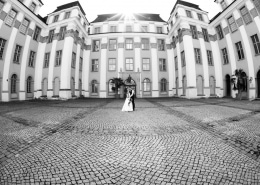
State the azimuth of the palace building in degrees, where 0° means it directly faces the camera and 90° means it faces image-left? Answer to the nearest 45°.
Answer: approximately 0°
